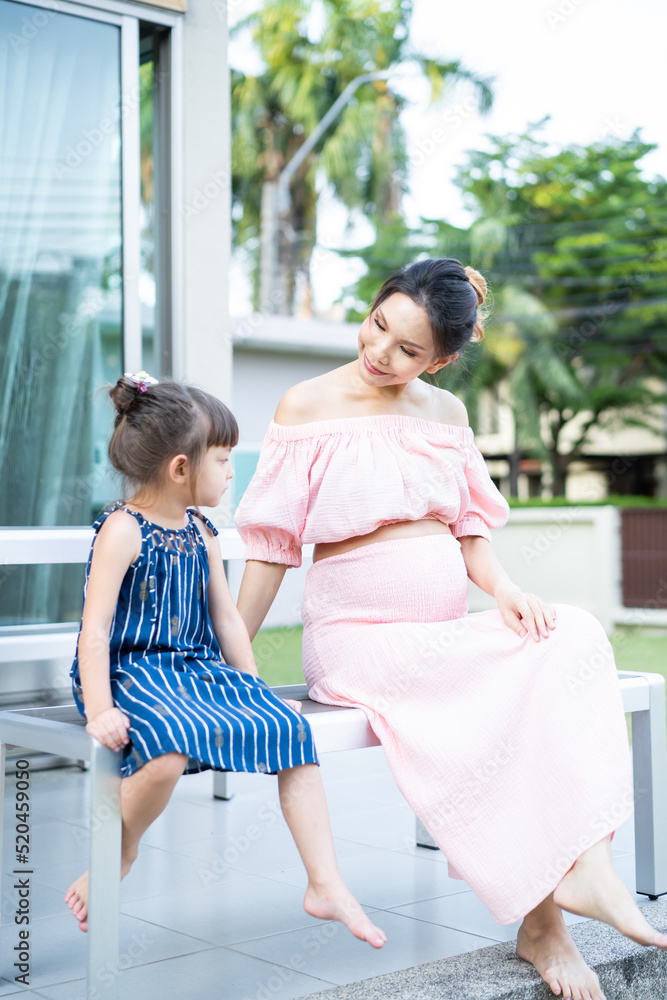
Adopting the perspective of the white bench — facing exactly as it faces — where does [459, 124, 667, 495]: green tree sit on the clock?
The green tree is roughly at 8 o'clock from the white bench.

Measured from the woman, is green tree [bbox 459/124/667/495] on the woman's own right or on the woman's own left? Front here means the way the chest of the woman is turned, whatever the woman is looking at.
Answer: on the woman's own left

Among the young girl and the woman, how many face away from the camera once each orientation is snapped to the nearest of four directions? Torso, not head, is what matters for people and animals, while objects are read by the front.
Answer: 0

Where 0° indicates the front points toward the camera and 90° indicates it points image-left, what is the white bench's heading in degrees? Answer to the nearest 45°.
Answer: approximately 315°

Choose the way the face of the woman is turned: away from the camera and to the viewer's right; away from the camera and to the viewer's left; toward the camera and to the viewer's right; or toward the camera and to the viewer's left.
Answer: toward the camera and to the viewer's left

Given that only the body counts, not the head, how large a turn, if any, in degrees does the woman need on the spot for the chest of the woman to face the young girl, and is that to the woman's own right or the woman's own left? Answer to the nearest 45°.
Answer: approximately 90° to the woman's own right

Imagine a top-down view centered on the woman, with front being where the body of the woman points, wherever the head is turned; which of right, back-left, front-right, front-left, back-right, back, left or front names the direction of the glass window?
back

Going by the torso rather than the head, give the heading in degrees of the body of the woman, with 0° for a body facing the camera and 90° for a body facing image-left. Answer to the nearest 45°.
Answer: approximately 315°

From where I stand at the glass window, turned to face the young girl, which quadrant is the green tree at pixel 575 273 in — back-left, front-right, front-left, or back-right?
back-left

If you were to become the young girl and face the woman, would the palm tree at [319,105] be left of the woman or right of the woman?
left

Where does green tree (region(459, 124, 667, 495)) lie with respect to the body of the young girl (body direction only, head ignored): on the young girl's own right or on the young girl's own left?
on the young girl's own left
